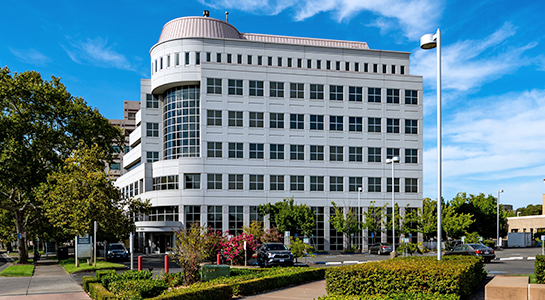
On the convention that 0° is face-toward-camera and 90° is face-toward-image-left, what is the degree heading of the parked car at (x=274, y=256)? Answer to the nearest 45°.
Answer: approximately 315°

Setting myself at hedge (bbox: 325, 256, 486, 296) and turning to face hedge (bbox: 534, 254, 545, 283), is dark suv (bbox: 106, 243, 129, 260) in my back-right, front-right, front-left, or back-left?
back-left

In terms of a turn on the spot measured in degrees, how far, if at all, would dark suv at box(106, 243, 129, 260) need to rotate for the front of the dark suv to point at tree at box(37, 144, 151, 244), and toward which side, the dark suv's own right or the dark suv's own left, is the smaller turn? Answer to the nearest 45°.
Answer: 0° — it already faces it
